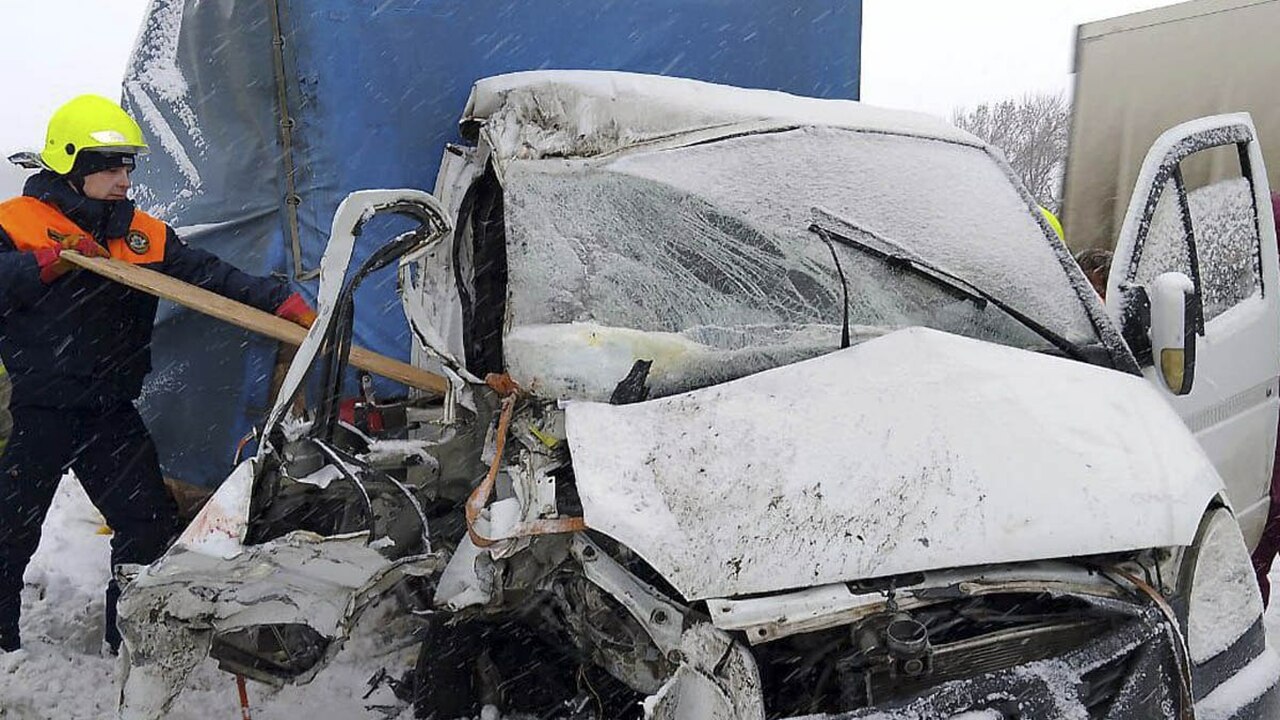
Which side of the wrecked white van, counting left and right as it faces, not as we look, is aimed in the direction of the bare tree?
back

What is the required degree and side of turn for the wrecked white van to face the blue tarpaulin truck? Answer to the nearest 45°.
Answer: approximately 135° to its right

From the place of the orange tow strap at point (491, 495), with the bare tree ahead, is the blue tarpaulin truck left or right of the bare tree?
left

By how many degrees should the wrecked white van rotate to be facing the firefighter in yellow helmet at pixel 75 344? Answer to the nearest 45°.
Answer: approximately 135° to its right

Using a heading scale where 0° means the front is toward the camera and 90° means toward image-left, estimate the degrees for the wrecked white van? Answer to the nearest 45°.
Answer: approximately 0°

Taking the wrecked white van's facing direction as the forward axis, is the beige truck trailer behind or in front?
behind
